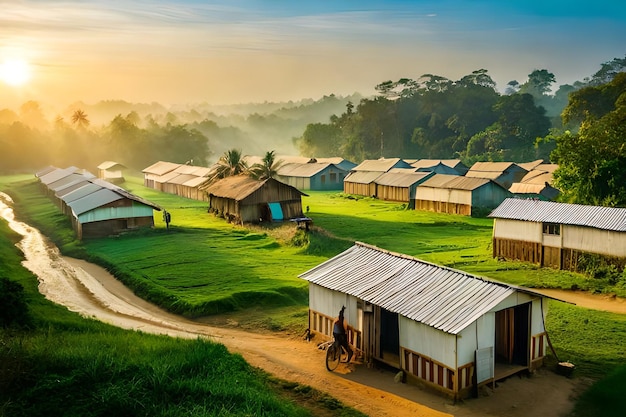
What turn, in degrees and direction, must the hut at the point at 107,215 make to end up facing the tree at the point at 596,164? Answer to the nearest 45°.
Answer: approximately 45° to its left

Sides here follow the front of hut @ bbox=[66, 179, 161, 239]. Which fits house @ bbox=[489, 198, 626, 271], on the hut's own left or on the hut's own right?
on the hut's own left

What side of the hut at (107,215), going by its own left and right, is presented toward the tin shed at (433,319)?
front

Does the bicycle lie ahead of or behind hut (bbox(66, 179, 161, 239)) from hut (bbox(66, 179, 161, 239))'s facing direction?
ahead

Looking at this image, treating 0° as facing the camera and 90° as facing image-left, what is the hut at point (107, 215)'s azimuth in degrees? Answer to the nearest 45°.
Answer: approximately 0°
